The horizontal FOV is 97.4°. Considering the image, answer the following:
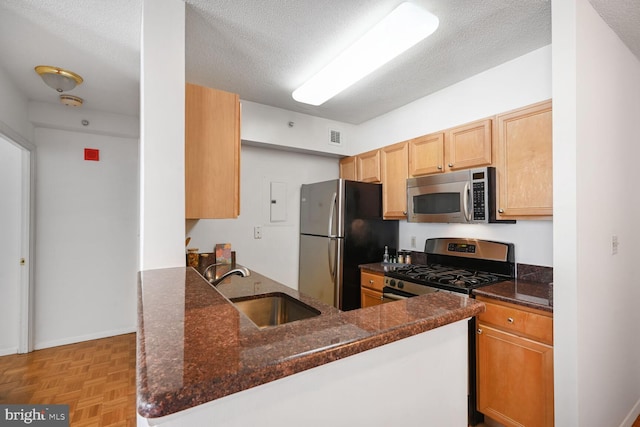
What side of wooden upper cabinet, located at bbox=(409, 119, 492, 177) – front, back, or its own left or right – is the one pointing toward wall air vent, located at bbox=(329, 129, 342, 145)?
right

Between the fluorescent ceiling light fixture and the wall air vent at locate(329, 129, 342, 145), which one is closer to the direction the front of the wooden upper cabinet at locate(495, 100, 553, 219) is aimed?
the fluorescent ceiling light fixture

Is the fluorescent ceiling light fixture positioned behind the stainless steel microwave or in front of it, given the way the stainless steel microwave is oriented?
in front

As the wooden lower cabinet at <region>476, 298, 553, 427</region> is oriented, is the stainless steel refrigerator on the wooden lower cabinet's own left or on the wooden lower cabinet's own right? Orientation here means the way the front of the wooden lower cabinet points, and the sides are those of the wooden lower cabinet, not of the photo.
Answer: on the wooden lower cabinet's own right

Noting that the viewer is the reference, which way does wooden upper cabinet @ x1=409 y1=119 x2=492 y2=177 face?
facing the viewer and to the left of the viewer

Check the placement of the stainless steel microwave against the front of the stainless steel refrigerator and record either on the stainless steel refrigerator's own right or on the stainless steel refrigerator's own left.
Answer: on the stainless steel refrigerator's own left

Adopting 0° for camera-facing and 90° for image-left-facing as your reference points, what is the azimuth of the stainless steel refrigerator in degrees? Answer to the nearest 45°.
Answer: approximately 45°

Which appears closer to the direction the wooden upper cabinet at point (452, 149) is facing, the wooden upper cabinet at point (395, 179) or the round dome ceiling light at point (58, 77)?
the round dome ceiling light

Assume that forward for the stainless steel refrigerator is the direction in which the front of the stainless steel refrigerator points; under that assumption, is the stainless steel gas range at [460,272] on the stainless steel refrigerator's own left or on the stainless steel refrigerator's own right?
on the stainless steel refrigerator's own left

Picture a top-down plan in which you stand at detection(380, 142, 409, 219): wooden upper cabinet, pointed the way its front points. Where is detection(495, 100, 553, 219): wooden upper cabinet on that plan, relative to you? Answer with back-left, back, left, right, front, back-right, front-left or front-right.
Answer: left
